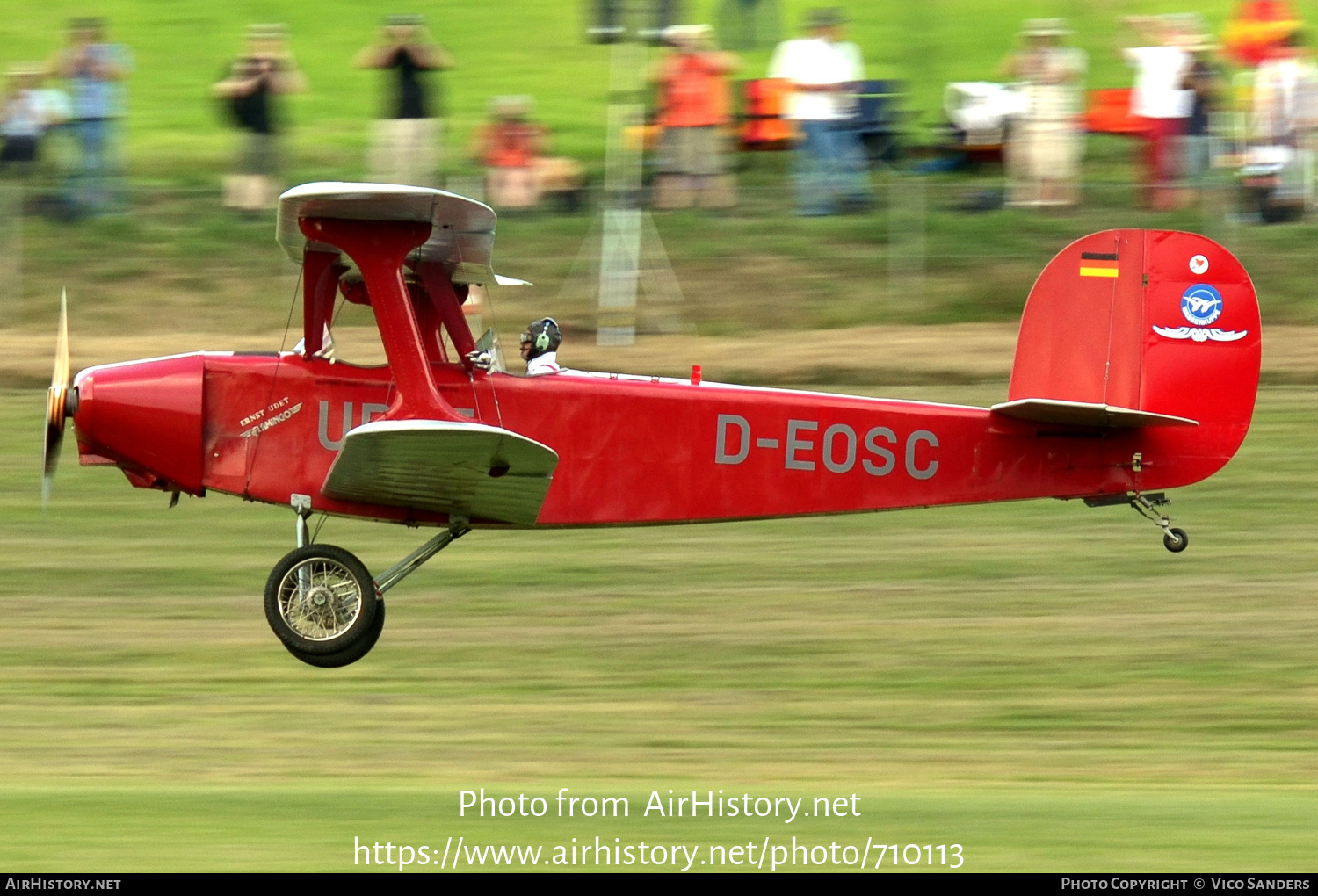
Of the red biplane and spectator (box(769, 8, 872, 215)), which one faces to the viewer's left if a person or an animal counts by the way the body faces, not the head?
the red biplane

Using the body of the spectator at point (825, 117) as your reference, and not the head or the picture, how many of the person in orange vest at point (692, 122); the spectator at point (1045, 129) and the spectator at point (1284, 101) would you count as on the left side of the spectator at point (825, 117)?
2

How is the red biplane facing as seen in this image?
to the viewer's left

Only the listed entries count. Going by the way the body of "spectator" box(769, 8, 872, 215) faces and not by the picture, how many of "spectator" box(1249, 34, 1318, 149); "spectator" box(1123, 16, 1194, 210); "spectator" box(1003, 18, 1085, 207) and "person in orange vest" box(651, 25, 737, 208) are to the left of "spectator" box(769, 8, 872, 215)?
3

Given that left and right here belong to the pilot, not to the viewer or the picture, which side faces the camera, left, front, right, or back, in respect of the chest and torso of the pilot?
left

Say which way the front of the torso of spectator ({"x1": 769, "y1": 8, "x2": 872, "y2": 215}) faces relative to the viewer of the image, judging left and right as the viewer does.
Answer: facing the viewer

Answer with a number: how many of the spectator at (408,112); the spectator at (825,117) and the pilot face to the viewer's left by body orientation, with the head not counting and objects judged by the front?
1

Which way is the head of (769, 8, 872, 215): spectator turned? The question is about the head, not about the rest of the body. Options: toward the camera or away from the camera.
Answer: toward the camera

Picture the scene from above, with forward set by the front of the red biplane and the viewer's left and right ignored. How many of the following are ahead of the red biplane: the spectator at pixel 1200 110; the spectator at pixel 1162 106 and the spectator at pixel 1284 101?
0

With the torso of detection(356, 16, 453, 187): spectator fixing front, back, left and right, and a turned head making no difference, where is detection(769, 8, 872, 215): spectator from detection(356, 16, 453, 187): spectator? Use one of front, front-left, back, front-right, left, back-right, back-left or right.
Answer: left

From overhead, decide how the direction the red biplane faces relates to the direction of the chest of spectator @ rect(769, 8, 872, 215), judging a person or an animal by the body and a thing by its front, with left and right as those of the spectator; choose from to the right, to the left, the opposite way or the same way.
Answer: to the right

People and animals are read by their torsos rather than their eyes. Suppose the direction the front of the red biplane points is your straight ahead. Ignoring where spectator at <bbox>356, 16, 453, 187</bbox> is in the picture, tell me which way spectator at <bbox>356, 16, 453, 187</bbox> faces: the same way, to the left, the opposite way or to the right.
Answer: to the left

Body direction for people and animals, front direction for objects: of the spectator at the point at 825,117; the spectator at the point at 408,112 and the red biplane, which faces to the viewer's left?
the red biplane

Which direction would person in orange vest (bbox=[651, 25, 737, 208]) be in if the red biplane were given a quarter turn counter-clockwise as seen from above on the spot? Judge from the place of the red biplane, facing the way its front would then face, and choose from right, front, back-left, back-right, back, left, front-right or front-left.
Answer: back

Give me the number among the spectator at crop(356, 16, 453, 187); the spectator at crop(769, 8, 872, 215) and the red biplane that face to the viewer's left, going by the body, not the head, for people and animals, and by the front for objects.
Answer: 1

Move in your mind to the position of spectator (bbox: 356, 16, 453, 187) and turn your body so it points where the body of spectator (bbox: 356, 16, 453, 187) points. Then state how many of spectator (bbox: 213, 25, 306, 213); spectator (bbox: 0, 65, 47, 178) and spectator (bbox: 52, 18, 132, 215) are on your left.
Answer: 0

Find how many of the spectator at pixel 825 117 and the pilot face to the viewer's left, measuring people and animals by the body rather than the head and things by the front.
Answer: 1

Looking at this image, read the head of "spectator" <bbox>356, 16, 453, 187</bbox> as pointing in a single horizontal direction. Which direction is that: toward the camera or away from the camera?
toward the camera

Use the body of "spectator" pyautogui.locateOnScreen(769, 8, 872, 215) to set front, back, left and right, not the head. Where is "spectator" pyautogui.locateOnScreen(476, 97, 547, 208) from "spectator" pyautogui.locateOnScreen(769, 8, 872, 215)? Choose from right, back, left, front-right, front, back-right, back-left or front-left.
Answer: right
